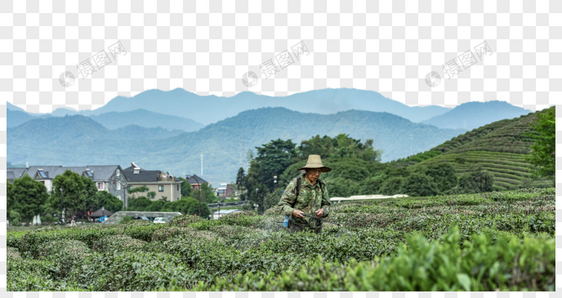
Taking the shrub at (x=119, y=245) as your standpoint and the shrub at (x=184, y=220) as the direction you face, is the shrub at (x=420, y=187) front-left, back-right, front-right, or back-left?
front-right

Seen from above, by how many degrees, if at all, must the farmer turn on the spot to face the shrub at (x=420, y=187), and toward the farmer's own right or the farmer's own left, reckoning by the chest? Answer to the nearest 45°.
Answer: approximately 135° to the farmer's own left

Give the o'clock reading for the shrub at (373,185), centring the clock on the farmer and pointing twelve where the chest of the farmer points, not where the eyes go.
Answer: The shrub is roughly at 8 o'clock from the farmer.

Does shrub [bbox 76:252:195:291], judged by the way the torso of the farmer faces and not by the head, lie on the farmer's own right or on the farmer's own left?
on the farmer's own right

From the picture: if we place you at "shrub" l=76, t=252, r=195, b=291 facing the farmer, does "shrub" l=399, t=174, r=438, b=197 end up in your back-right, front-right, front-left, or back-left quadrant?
front-left

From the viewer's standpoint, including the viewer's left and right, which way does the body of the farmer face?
facing the viewer and to the right of the viewer
